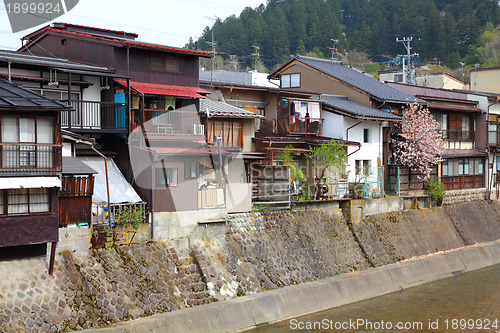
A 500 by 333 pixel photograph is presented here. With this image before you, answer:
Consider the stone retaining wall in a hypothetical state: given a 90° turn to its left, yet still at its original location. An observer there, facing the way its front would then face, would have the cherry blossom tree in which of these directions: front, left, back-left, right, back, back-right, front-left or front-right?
front

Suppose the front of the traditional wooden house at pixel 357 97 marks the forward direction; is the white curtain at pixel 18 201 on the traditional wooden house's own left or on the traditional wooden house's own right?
on the traditional wooden house's own right

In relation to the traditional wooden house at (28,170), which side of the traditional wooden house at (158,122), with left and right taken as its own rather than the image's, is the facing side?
right

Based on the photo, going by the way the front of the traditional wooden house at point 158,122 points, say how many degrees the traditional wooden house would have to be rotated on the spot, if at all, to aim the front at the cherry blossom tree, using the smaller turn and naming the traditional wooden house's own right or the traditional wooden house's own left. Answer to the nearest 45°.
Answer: approximately 90° to the traditional wooden house's own left

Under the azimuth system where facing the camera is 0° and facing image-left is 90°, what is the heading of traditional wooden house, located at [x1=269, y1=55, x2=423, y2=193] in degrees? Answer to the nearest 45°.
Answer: approximately 315°

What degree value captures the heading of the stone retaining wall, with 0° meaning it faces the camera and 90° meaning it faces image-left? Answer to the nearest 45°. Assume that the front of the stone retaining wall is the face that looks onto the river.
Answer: approximately 315°
